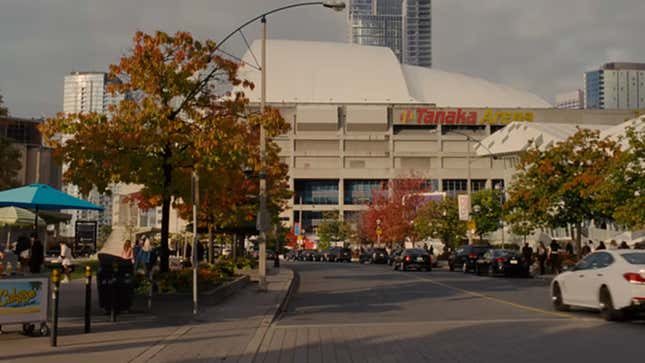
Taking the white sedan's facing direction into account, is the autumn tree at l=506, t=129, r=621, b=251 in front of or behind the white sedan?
in front

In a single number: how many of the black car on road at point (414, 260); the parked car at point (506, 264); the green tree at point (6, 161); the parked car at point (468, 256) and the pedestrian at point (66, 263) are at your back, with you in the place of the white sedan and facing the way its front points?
0

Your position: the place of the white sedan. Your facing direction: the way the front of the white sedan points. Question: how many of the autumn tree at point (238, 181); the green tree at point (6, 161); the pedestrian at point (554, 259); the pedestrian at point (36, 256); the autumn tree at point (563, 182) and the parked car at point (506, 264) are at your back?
0

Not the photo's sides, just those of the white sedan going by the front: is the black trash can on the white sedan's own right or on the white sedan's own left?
on the white sedan's own left

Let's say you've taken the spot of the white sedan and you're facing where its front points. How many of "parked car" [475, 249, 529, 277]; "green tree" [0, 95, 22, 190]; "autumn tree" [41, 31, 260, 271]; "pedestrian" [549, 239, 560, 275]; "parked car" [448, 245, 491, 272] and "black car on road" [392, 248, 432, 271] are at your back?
0

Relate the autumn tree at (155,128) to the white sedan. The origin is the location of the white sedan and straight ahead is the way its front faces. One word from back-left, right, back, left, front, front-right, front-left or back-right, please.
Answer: front-left

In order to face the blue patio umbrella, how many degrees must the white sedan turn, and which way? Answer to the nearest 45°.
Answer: approximately 45° to its left

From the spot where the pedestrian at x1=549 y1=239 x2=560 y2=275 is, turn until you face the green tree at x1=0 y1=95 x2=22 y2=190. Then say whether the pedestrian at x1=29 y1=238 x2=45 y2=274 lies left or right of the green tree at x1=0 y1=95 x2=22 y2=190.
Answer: left

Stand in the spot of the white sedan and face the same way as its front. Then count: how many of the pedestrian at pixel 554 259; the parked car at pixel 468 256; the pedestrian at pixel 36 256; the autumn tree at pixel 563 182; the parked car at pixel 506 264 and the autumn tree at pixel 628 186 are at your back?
0

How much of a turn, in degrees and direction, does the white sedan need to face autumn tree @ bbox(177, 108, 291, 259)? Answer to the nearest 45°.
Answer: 0° — it already faces it

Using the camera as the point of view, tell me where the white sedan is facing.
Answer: facing away from the viewer and to the left of the viewer

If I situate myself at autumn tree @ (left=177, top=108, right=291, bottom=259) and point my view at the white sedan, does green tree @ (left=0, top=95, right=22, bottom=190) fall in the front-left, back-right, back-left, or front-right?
back-right

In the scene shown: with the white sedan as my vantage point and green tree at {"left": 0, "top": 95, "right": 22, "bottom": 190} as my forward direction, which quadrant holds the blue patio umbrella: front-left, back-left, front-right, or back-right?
front-left

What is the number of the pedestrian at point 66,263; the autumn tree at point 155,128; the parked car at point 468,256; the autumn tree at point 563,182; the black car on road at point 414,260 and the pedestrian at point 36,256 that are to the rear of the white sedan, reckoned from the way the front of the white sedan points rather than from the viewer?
0

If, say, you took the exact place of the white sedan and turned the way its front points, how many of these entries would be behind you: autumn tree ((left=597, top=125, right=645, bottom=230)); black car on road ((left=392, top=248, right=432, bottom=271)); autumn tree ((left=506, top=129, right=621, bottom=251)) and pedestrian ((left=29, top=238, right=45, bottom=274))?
0

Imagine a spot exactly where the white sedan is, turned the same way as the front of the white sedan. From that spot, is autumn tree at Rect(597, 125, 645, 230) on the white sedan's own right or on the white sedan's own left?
on the white sedan's own right

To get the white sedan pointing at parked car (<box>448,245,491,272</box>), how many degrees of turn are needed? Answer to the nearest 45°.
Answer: approximately 45° to its right

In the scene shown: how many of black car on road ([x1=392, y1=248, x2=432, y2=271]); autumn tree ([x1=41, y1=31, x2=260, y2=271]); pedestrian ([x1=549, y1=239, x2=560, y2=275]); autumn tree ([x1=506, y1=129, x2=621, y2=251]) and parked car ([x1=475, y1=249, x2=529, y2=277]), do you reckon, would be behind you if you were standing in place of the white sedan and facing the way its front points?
0
